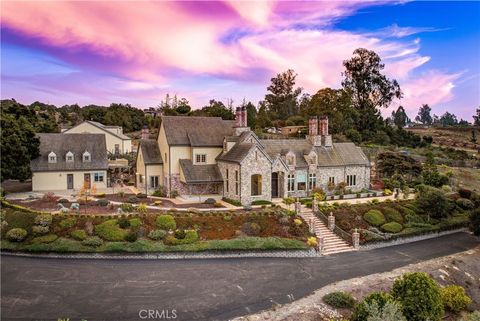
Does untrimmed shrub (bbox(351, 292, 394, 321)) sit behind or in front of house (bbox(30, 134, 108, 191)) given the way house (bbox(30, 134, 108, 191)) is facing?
in front

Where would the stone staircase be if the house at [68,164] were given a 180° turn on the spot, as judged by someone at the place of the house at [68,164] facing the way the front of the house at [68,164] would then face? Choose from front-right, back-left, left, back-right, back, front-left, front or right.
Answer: back-right

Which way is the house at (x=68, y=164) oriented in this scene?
toward the camera

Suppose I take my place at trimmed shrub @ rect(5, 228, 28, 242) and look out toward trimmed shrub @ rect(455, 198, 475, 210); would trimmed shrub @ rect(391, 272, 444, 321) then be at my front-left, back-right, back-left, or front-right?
front-right

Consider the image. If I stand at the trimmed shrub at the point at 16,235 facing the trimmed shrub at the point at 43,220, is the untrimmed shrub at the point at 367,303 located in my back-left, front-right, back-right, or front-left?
front-right

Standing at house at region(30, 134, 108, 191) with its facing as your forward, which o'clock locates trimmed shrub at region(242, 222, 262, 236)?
The trimmed shrub is roughly at 11 o'clock from the house.

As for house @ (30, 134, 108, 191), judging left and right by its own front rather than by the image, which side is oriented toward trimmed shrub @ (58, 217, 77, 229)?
front

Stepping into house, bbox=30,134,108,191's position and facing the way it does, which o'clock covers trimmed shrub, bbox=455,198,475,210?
The trimmed shrub is roughly at 10 o'clock from the house.

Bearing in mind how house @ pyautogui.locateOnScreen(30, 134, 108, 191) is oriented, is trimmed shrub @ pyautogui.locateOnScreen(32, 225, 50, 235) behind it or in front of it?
in front

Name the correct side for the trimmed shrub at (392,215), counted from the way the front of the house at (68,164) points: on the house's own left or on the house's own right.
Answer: on the house's own left

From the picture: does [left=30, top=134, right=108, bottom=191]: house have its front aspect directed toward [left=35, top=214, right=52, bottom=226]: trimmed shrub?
yes

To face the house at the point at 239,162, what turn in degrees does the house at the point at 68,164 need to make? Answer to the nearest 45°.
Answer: approximately 45° to its left

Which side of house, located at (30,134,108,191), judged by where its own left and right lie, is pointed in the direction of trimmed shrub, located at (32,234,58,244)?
front

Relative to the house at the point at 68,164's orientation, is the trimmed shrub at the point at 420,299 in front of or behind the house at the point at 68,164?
in front

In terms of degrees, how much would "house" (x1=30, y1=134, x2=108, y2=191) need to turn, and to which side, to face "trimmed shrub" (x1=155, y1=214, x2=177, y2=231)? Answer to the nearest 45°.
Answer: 0° — it already faces it

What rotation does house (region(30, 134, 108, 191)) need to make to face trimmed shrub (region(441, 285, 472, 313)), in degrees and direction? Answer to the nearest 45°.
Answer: approximately 45° to its left
